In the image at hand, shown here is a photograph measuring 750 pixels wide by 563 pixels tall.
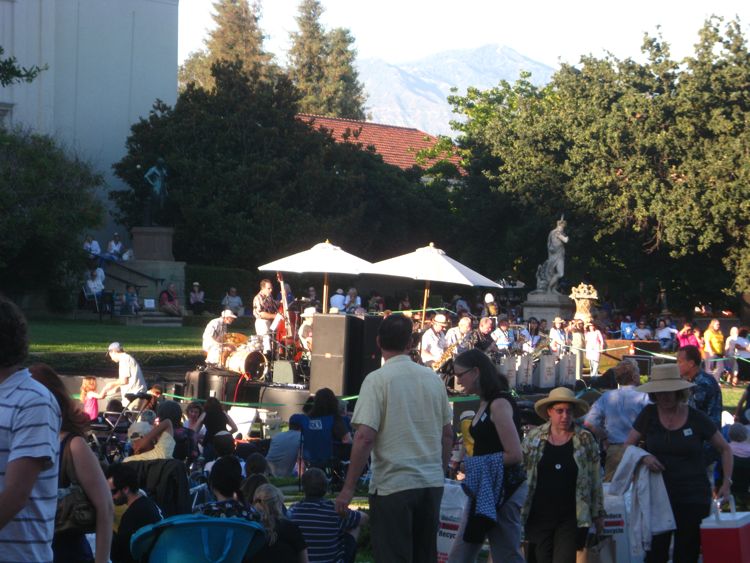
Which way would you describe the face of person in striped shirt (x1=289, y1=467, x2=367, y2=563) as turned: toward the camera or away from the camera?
away from the camera

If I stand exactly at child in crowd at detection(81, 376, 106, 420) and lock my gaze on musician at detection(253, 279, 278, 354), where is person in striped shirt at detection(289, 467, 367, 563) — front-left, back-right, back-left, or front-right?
back-right

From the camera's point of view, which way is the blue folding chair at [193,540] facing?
away from the camera

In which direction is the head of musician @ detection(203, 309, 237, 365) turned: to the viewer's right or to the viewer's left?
to the viewer's right

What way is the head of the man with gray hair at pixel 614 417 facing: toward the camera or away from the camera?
away from the camera

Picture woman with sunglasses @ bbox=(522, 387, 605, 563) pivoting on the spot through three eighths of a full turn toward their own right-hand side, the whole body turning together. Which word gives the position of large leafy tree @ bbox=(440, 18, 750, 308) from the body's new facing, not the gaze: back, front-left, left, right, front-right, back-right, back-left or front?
front-right

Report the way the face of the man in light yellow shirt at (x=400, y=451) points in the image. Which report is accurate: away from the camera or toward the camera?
away from the camera

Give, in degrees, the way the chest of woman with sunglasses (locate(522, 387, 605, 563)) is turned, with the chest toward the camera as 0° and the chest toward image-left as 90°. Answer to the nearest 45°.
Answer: approximately 0°
